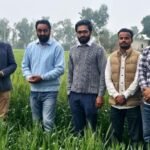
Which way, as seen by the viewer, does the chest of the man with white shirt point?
toward the camera

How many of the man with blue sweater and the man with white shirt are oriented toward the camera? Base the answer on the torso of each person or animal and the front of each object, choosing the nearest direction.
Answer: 2

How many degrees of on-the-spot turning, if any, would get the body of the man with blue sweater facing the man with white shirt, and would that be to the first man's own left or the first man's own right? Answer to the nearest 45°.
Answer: approximately 45° to the first man's own left

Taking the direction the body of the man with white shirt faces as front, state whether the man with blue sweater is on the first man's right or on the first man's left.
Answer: on the first man's right

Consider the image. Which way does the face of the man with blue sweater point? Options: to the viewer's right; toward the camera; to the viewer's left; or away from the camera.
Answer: toward the camera

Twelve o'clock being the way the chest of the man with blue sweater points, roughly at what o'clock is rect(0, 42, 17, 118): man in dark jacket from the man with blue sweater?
The man in dark jacket is roughly at 4 o'clock from the man with blue sweater.

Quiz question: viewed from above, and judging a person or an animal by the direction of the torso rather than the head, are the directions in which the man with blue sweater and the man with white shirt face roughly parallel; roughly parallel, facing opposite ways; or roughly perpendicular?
roughly parallel

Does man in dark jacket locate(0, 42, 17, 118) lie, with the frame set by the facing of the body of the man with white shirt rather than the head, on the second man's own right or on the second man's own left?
on the second man's own right
